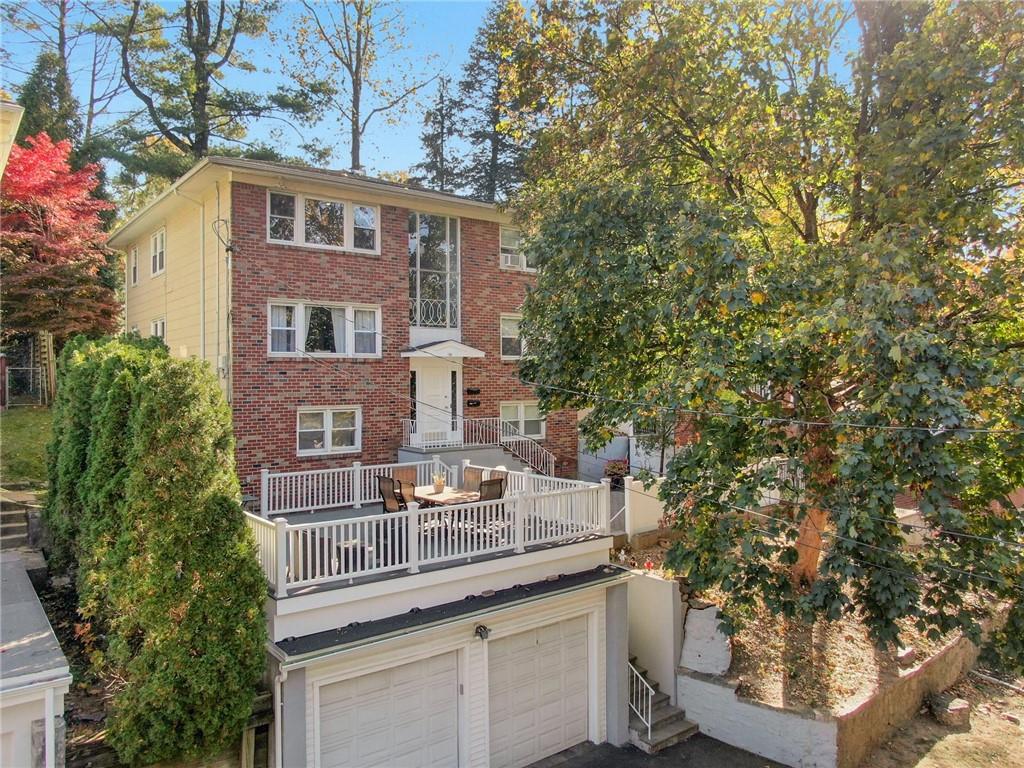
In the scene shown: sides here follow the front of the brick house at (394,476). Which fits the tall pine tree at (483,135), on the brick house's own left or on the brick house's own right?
on the brick house's own left

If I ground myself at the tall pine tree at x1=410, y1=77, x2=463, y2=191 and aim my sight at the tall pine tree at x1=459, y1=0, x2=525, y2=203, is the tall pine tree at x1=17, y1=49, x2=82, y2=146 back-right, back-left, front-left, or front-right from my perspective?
back-right

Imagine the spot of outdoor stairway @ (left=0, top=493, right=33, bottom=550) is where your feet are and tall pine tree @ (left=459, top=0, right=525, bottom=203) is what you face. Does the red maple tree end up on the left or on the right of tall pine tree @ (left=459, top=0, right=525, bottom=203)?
left

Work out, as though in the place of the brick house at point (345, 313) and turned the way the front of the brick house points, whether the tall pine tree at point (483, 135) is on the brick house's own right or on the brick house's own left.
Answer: on the brick house's own left

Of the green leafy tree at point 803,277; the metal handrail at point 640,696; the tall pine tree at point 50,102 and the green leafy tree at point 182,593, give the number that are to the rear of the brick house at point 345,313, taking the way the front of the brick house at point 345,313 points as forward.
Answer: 1

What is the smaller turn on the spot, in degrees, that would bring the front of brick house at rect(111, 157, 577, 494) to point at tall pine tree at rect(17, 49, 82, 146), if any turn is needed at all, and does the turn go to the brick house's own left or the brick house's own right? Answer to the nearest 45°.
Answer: approximately 180°

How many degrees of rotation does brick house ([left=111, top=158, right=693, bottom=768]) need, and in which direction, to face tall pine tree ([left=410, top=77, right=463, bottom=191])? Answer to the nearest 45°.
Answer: approximately 135° to its left

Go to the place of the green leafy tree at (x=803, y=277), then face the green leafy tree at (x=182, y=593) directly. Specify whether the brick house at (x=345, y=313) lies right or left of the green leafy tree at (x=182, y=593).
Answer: right

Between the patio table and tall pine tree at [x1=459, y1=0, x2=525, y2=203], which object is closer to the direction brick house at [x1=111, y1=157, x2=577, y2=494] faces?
the patio table

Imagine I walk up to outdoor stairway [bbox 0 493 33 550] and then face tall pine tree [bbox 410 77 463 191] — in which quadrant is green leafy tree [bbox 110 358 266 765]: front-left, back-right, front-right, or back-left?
back-right

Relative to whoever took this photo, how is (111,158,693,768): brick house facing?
facing the viewer and to the right of the viewer

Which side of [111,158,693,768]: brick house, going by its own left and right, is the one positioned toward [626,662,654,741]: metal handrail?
front
